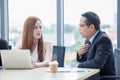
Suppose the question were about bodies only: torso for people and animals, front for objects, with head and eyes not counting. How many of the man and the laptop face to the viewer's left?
1

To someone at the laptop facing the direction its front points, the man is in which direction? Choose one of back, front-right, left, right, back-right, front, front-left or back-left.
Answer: right

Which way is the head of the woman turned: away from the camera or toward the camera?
toward the camera

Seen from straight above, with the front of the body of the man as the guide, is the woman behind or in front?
in front

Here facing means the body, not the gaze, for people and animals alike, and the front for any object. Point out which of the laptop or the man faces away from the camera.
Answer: the laptop

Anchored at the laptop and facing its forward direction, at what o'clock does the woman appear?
The woman is roughly at 1 o'clock from the laptop.

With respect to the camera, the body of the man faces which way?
to the viewer's left

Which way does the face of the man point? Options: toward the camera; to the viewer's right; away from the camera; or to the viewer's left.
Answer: to the viewer's left

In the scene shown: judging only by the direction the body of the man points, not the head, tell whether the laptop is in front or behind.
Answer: in front

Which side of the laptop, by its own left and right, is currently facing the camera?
back
